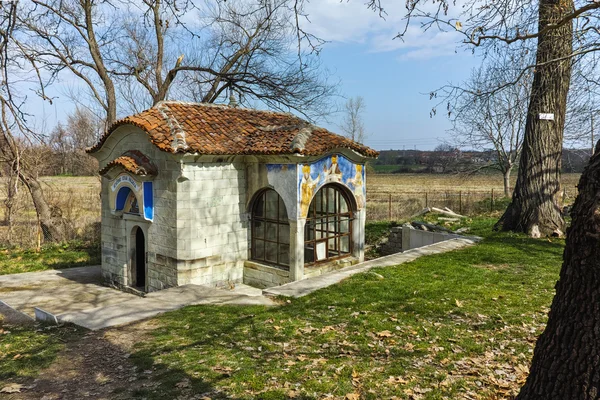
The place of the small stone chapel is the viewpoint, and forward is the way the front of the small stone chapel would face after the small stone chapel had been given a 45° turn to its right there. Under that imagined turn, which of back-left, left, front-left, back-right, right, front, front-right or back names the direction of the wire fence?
back-right

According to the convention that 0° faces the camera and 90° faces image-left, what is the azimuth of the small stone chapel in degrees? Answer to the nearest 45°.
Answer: approximately 45°

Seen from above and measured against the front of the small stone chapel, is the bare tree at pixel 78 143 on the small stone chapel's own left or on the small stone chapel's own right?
on the small stone chapel's own right

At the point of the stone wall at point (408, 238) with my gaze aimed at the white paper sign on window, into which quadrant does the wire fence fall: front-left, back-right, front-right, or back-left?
back-right

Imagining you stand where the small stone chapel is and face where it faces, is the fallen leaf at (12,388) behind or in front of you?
in front
